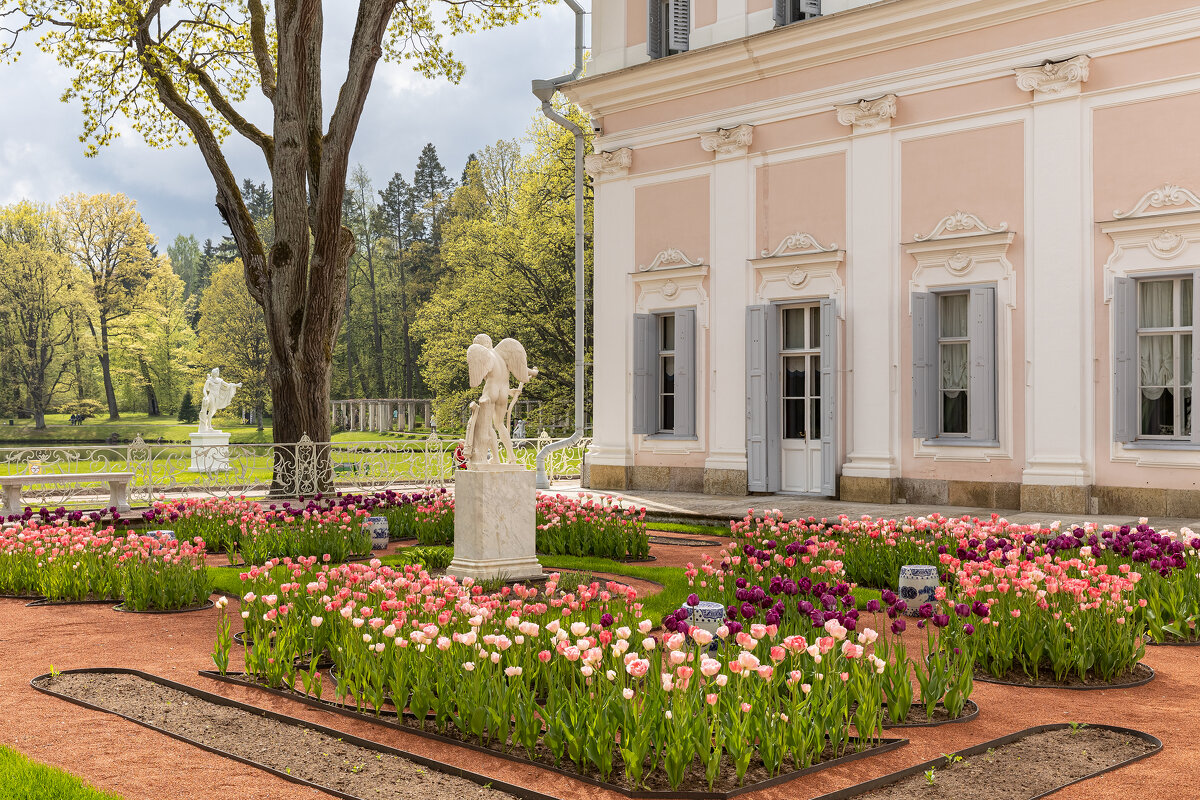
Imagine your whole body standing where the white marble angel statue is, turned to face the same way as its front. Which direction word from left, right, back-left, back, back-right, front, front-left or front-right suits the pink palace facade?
front-right

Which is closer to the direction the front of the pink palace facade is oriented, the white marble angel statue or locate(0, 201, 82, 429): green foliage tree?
the white marble angel statue

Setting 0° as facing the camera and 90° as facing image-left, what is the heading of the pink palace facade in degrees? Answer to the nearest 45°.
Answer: approximately 45°

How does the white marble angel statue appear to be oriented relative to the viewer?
away from the camera

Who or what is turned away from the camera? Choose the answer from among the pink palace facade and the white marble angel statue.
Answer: the white marble angel statue

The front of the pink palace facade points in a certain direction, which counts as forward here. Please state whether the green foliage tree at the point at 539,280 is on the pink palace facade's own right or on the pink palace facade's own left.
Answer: on the pink palace facade's own right

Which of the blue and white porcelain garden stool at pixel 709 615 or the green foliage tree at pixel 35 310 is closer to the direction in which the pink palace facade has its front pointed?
the blue and white porcelain garden stool

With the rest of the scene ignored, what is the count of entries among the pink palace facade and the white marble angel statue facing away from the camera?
1

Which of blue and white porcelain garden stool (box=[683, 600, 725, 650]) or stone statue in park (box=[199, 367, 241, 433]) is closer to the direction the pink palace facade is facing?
the blue and white porcelain garden stool

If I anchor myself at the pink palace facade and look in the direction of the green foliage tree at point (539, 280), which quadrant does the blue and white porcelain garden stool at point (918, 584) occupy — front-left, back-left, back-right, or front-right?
back-left

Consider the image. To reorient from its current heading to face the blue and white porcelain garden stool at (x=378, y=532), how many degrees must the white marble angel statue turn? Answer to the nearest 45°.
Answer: approximately 45° to its left

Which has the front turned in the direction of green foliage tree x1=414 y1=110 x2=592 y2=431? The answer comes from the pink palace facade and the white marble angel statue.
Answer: the white marble angel statue

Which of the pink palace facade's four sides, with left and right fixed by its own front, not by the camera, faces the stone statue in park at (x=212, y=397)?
right
